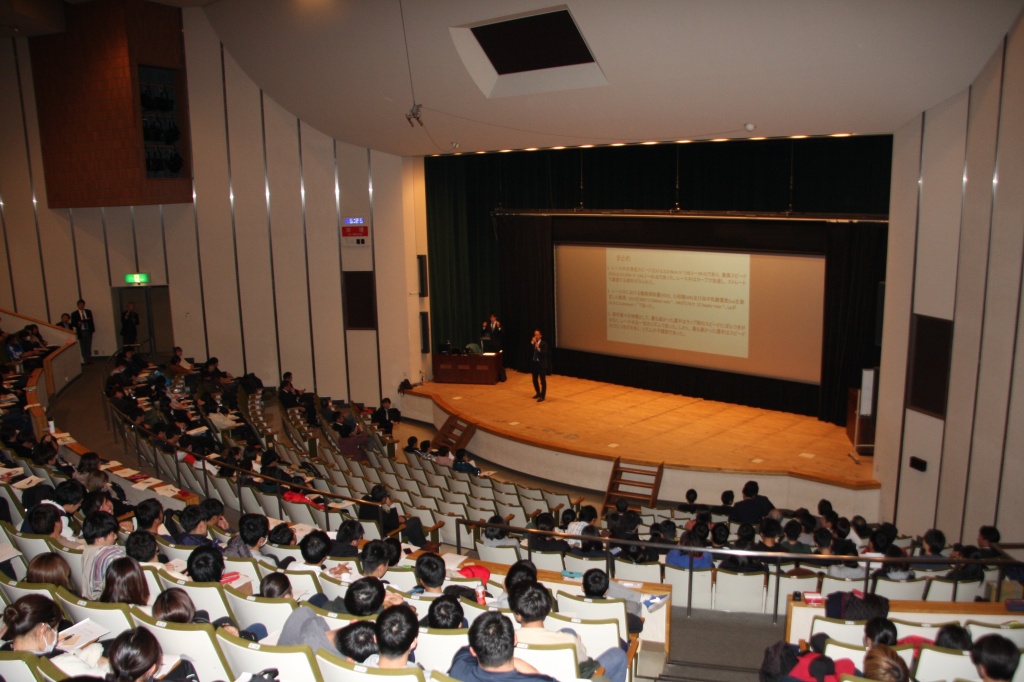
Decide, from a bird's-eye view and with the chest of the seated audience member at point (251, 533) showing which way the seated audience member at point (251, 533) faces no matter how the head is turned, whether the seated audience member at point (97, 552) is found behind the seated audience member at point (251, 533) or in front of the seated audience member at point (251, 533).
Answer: behind

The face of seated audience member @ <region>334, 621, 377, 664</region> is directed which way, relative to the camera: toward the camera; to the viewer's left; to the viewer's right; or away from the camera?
away from the camera

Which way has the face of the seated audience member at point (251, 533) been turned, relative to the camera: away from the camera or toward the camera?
away from the camera

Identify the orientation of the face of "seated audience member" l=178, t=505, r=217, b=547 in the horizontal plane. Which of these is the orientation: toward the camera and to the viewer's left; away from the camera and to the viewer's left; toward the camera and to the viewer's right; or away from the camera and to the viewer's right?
away from the camera and to the viewer's right

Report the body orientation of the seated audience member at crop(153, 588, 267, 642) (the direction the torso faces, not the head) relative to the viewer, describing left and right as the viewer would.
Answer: facing away from the viewer and to the right of the viewer

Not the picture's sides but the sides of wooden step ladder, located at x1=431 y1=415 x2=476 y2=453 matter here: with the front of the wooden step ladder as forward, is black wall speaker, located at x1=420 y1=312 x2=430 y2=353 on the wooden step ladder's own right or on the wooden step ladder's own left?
on the wooden step ladder's own right

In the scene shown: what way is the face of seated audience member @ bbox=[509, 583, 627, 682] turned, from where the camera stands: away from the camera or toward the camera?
away from the camera

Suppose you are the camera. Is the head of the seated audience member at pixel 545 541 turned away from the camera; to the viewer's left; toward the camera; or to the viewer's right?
away from the camera

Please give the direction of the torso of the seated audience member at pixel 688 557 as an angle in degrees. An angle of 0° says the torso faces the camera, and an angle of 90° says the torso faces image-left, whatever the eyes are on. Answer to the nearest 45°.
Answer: approximately 180°

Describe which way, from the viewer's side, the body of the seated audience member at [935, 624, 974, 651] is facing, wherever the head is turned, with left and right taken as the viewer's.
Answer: facing away from the viewer

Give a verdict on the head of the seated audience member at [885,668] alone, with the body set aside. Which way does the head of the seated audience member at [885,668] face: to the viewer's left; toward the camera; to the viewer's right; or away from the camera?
away from the camera

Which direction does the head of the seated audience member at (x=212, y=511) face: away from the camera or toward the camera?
away from the camera

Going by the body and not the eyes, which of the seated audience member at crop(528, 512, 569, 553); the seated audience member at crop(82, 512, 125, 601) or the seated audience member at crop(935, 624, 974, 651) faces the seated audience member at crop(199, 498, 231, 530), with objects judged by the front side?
the seated audience member at crop(82, 512, 125, 601)
